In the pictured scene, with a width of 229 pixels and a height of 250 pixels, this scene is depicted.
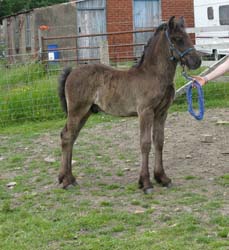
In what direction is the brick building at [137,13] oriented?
toward the camera

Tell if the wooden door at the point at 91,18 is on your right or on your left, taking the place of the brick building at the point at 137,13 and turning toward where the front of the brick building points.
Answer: on your right

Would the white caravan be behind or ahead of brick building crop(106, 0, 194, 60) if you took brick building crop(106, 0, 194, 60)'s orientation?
ahead
